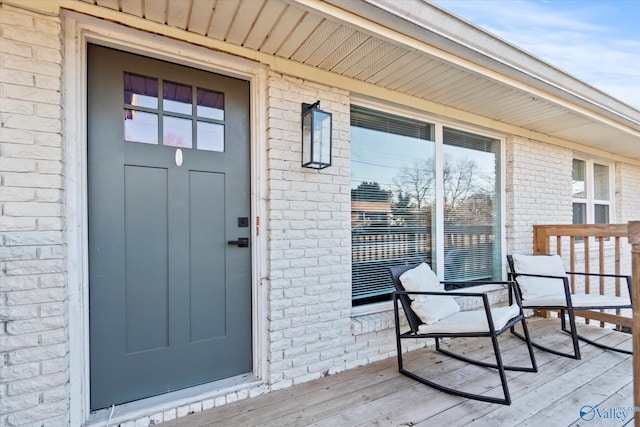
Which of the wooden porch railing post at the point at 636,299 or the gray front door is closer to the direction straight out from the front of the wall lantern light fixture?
the wooden porch railing post

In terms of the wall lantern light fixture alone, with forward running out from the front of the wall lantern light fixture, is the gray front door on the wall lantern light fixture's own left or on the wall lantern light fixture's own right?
on the wall lantern light fixture's own right

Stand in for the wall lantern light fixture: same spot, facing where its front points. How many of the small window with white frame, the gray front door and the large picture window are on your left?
2

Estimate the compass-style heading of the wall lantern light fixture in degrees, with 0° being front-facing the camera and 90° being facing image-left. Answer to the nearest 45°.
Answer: approximately 315°

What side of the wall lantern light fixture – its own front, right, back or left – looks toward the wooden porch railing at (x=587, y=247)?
left

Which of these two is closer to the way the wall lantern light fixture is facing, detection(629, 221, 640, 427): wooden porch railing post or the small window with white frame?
the wooden porch railing post

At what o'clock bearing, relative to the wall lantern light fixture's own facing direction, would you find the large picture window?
The large picture window is roughly at 9 o'clock from the wall lantern light fixture.

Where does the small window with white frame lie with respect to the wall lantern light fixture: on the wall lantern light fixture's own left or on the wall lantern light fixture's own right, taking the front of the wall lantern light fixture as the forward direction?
on the wall lantern light fixture's own left
